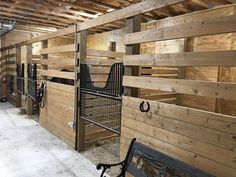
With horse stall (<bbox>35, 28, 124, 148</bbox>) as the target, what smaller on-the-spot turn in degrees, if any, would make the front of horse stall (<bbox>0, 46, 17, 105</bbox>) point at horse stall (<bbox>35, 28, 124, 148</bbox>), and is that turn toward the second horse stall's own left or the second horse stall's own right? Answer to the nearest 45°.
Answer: approximately 45° to the second horse stall's own left

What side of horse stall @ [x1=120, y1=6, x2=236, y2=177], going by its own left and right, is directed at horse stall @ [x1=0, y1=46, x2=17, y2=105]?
right

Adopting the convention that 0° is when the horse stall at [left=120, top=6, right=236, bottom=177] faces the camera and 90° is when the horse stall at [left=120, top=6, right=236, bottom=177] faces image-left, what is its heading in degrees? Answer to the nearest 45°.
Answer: approximately 45°

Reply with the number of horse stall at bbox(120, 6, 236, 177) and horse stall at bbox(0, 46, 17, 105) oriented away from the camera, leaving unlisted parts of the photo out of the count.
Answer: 0

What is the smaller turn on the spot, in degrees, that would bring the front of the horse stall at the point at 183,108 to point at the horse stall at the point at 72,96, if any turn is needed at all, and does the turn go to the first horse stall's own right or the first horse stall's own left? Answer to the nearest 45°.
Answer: approximately 90° to the first horse stall's own right
